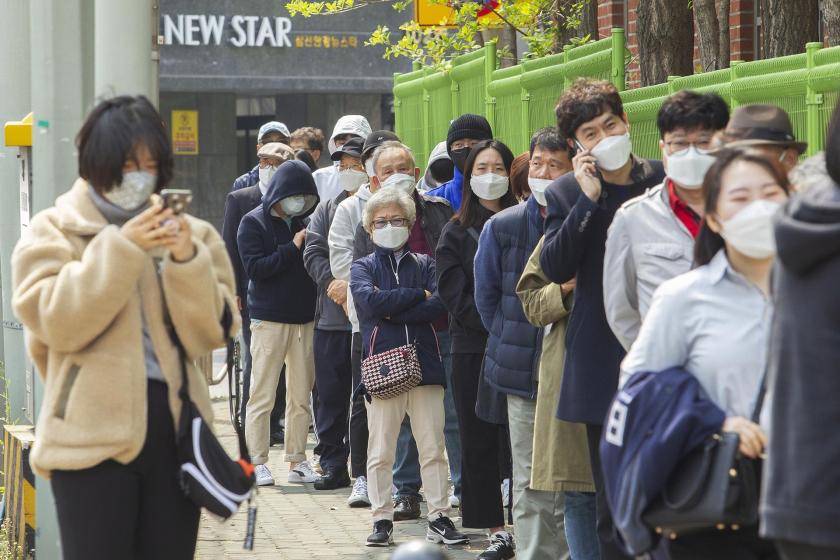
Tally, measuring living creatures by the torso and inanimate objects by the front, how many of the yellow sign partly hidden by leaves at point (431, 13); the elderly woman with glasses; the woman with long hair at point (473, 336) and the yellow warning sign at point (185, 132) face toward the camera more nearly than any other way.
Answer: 4

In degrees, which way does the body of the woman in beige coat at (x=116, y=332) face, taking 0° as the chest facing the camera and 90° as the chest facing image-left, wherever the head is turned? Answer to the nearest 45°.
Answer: approximately 315°

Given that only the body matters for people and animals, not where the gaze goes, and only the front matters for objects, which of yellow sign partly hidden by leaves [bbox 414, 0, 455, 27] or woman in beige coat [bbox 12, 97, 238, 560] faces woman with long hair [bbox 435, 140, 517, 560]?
the yellow sign partly hidden by leaves

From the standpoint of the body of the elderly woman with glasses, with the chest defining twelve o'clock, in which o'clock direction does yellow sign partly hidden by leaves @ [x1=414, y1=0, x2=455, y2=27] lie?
The yellow sign partly hidden by leaves is roughly at 6 o'clock from the elderly woman with glasses.

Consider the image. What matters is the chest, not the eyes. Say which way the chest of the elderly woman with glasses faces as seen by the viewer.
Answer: toward the camera

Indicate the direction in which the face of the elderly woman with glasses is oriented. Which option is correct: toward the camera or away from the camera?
toward the camera

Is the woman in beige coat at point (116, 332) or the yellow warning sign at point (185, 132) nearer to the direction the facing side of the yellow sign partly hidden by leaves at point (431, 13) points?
the woman in beige coat

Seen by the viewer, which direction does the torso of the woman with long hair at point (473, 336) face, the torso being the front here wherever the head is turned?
toward the camera

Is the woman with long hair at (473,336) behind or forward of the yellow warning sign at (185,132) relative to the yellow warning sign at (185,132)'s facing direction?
forward

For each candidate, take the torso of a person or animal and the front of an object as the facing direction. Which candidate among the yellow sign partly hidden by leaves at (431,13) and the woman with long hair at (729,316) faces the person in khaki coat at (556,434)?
the yellow sign partly hidden by leaves

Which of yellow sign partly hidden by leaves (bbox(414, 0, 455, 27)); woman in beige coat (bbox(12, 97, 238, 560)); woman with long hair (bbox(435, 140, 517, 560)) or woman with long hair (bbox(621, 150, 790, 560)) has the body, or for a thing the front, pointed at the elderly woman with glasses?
the yellow sign partly hidden by leaves

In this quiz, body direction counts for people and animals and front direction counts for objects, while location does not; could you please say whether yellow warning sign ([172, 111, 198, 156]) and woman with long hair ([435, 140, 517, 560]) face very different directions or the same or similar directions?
same or similar directions

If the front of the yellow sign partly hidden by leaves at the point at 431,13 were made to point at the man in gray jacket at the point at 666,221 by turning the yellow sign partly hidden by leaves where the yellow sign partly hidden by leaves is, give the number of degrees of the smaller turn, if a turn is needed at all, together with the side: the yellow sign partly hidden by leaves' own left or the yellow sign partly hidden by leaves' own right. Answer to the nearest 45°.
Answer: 0° — it already faces them

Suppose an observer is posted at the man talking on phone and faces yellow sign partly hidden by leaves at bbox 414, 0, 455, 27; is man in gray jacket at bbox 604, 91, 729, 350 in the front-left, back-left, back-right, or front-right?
back-right

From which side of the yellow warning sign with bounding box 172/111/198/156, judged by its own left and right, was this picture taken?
front
